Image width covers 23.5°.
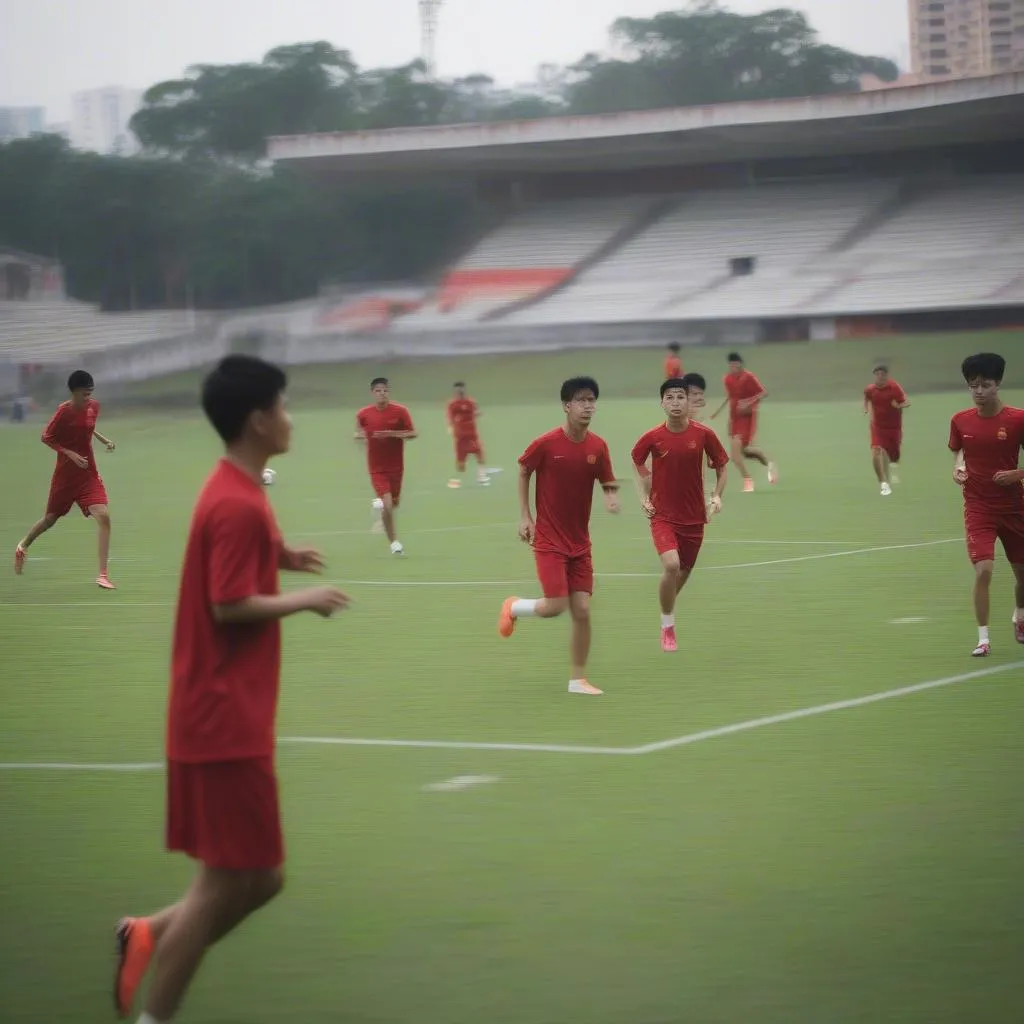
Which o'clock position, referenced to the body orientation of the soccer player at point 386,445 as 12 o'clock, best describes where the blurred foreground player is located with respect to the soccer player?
The blurred foreground player is roughly at 12 o'clock from the soccer player.

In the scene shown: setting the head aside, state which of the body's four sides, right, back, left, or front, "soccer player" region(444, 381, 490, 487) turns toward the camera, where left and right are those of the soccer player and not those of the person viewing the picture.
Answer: front

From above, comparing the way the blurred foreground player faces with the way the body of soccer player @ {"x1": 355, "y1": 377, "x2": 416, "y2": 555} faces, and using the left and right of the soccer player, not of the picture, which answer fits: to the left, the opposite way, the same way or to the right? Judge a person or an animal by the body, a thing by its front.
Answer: to the left

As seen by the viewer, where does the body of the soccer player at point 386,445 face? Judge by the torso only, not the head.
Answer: toward the camera

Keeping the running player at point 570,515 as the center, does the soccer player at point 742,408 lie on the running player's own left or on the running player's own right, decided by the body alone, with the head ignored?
on the running player's own left

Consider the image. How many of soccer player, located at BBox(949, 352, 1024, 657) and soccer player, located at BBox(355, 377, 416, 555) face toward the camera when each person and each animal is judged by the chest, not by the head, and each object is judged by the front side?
2

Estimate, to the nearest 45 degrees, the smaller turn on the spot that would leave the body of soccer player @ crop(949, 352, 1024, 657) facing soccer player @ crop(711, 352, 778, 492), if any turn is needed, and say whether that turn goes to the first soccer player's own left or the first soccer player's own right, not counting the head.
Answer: approximately 180°

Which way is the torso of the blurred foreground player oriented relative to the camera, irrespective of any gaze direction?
to the viewer's right

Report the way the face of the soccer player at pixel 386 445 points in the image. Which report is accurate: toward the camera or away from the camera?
toward the camera

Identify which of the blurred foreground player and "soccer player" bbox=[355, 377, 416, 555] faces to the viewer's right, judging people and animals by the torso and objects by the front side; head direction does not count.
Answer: the blurred foreground player

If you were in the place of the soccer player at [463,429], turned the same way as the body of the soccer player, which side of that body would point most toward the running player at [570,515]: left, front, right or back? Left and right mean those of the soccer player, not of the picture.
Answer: front

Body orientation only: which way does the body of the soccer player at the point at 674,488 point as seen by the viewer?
toward the camera

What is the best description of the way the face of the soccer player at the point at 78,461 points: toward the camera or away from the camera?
toward the camera

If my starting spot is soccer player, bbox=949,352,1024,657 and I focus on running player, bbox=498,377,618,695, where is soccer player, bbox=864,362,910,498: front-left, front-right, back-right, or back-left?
back-right

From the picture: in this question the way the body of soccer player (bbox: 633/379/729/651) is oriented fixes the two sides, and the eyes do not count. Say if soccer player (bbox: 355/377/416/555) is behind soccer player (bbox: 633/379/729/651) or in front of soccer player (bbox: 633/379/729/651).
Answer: behind
